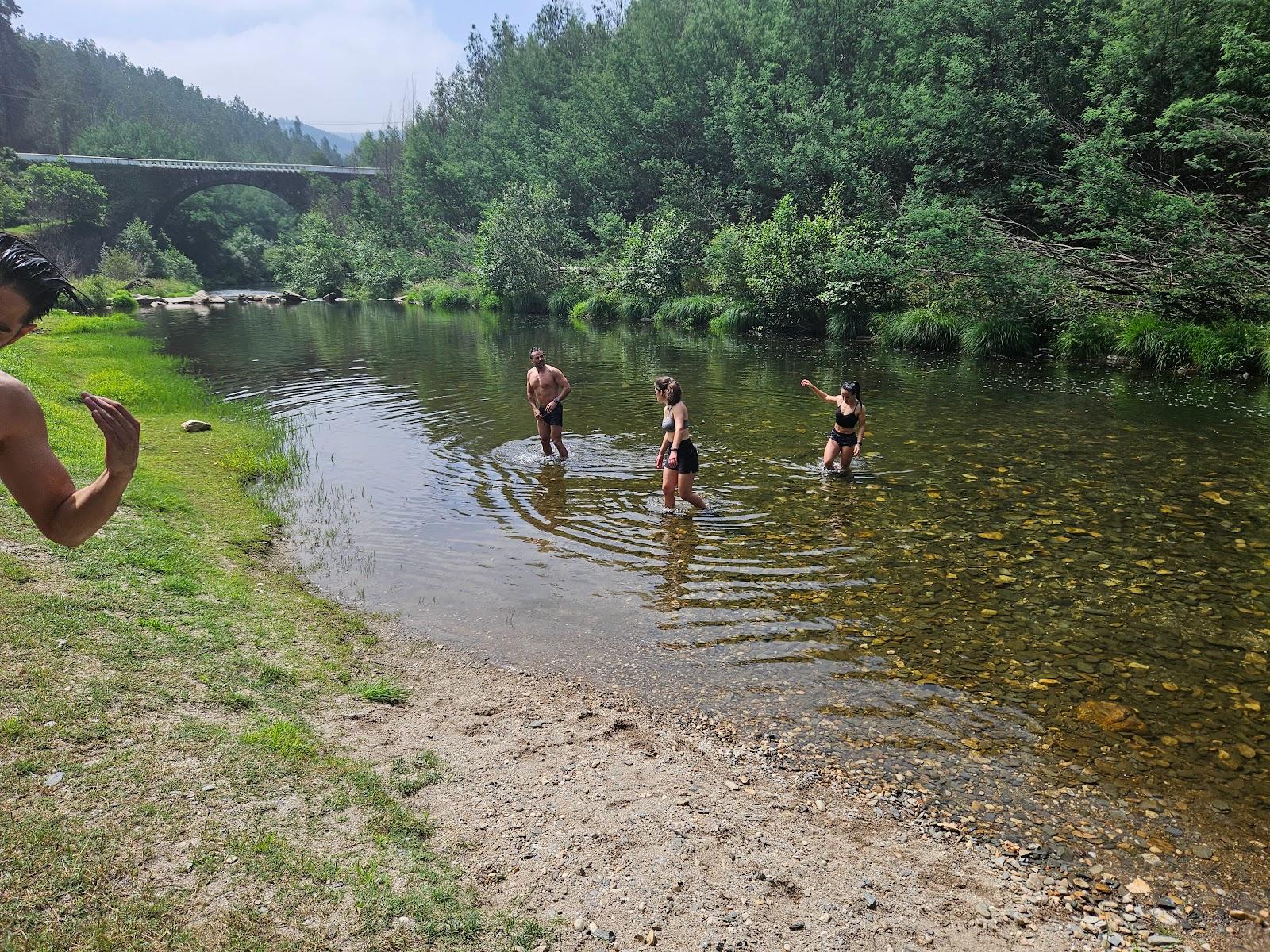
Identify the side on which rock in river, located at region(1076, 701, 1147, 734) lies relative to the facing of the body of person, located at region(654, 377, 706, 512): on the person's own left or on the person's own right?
on the person's own left

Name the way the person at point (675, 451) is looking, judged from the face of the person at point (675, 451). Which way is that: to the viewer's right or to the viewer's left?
to the viewer's left
